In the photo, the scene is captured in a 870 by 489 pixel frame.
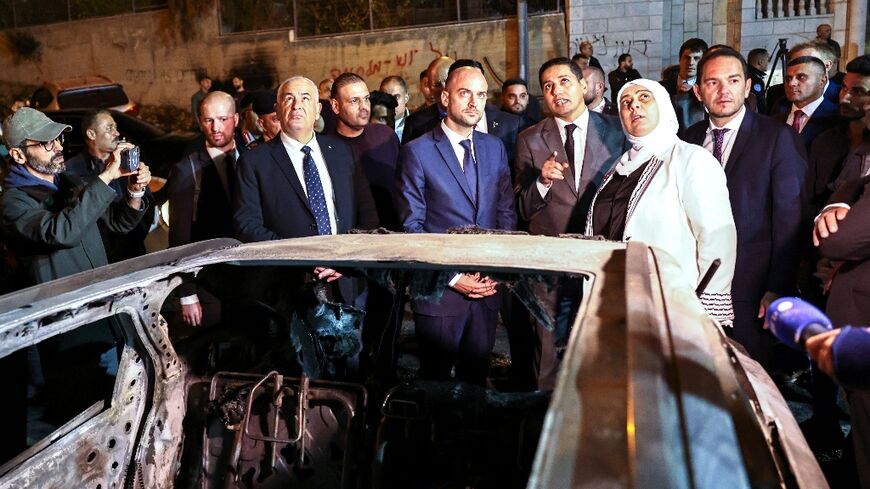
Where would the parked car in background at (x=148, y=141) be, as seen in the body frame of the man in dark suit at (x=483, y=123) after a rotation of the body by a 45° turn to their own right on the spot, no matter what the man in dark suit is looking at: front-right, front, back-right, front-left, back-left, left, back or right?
right

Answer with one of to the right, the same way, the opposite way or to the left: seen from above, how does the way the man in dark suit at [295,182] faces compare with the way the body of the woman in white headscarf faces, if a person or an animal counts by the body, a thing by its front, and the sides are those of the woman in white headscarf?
to the left

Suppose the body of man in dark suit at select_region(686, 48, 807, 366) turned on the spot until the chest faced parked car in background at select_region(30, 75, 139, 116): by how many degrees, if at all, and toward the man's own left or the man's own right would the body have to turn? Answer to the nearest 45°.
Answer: approximately 90° to the man's own right

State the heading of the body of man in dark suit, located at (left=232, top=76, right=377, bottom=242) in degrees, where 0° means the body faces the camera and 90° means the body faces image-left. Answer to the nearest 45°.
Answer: approximately 0°

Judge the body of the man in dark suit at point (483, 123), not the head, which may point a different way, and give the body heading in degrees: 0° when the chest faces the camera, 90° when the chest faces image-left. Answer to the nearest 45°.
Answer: approximately 0°

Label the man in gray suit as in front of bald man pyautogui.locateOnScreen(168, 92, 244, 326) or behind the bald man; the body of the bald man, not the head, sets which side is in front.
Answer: in front

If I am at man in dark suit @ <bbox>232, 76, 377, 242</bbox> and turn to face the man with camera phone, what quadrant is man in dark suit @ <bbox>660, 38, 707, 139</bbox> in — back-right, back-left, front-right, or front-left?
back-right

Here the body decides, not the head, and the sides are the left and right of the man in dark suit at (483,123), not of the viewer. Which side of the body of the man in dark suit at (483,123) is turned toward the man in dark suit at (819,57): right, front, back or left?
left

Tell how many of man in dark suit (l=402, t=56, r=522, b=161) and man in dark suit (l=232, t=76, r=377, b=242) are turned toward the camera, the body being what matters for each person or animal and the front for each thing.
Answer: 2

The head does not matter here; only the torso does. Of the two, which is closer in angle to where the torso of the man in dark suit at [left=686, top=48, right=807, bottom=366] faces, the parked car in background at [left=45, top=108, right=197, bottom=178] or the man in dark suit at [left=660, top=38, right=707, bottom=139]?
the parked car in background

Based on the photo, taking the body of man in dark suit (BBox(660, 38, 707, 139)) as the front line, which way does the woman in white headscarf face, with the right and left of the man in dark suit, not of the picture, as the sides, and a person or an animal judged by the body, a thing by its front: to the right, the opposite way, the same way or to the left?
to the right
